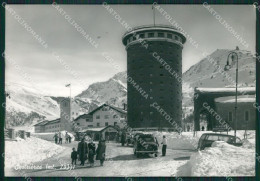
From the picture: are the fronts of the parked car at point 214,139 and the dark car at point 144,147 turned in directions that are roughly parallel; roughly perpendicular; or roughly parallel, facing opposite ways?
roughly perpendicular
